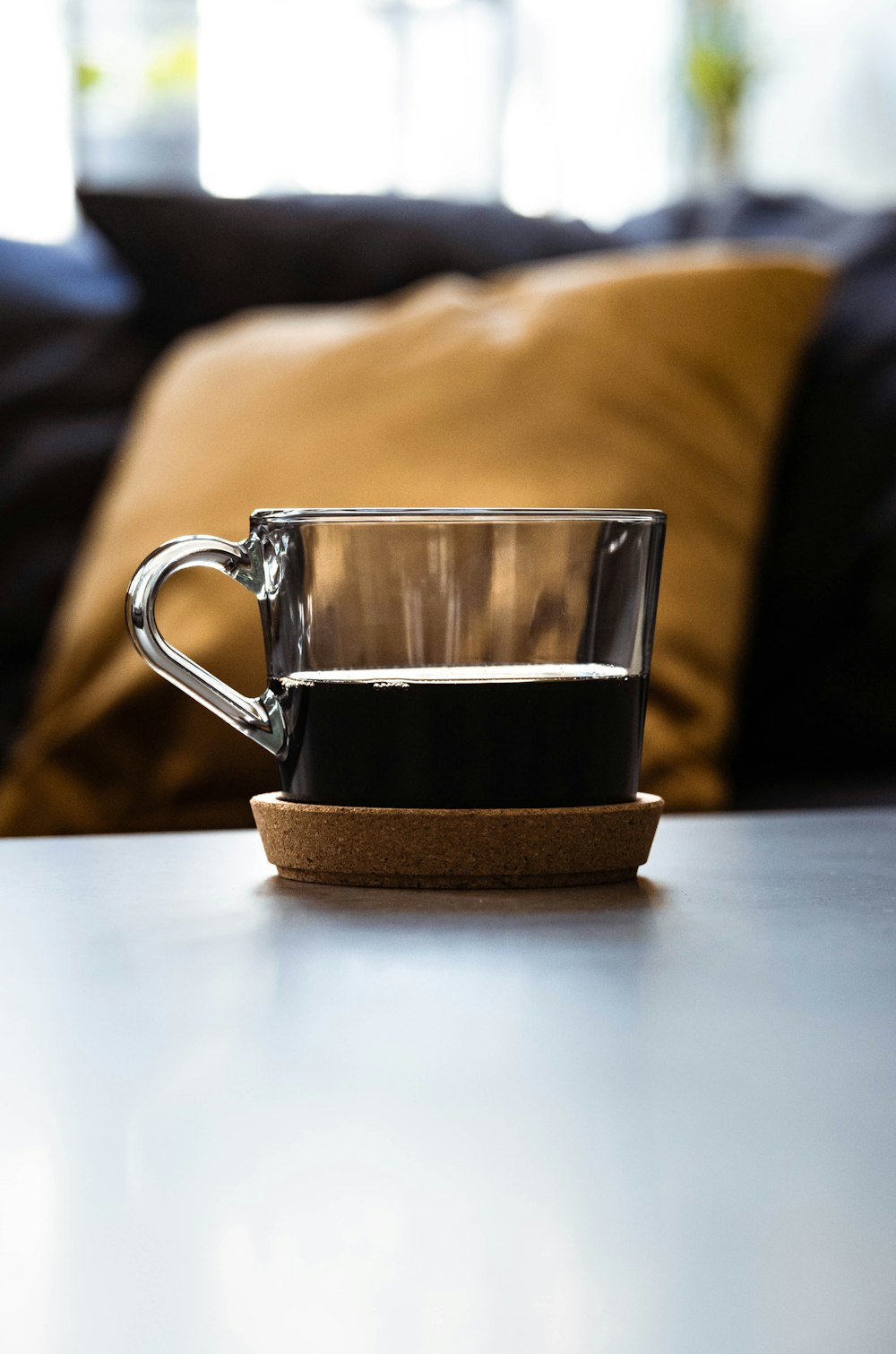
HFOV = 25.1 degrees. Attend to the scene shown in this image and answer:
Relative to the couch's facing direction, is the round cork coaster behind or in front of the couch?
in front

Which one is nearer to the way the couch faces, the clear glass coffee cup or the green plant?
the clear glass coffee cup

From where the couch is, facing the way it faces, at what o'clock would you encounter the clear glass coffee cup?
The clear glass coffee cup is roughly at 12 o'clock from the couch.

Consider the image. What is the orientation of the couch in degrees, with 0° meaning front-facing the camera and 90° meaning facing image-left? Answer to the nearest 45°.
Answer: approximately 0°

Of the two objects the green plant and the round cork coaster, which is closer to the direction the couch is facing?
the round cork coaster

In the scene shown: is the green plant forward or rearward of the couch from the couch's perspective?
rearward
